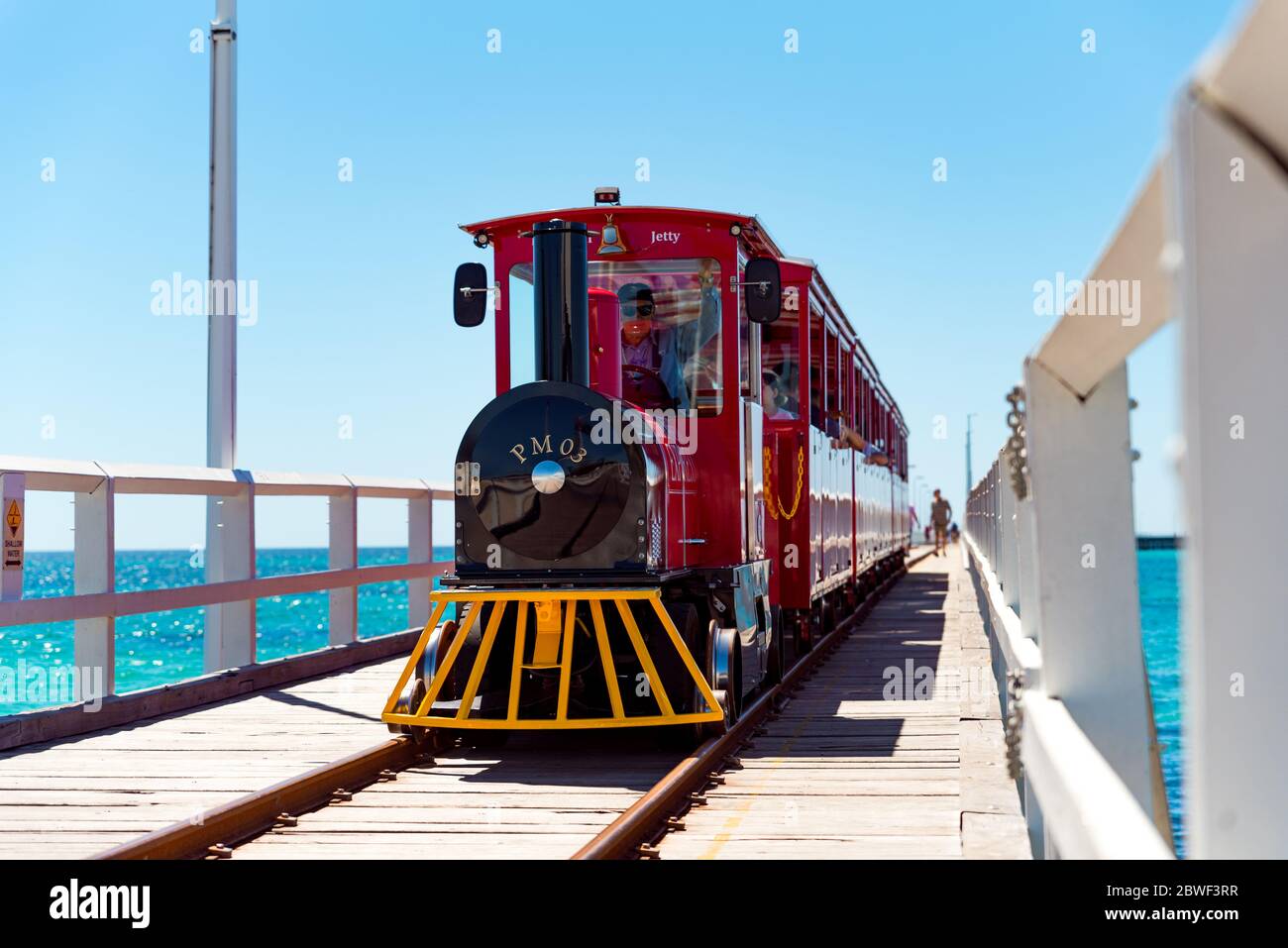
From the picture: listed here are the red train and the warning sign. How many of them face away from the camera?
0

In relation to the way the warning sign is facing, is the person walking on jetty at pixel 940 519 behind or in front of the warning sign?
behind

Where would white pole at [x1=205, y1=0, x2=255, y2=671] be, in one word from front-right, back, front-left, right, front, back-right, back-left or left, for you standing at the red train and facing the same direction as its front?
right

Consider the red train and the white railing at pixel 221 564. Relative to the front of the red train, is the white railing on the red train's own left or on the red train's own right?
on the red train's own right

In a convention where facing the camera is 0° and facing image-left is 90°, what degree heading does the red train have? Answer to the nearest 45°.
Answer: approximately 45°

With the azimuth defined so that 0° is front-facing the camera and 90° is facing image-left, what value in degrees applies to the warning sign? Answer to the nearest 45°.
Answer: approximately 0°

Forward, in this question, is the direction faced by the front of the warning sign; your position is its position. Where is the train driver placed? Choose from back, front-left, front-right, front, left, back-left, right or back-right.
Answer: left

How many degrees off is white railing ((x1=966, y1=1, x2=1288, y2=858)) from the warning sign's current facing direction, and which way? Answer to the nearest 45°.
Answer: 0° — it already faces it

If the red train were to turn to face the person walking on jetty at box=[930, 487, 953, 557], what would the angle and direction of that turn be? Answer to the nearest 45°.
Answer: approximately 135° to its right

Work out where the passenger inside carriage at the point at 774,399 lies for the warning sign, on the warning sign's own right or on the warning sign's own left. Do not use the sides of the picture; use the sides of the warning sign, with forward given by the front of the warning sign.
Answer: on the warning sign's own left
